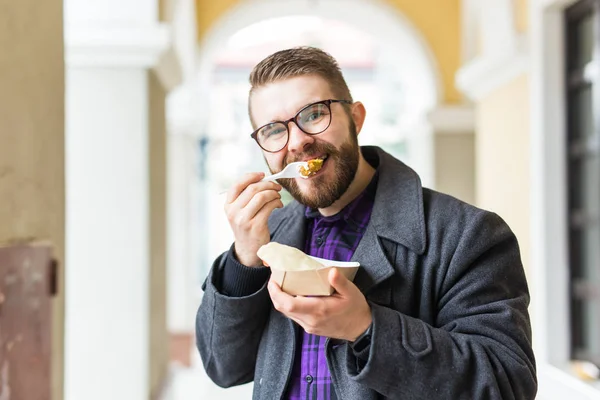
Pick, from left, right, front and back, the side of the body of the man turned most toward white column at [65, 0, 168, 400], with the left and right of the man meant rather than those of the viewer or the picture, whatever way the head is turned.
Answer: right

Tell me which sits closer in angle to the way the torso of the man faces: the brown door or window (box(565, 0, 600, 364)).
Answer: the brown door

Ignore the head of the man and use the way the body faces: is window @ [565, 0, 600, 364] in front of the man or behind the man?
behind

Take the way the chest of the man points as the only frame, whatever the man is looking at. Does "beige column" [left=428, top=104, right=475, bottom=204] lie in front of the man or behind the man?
behind

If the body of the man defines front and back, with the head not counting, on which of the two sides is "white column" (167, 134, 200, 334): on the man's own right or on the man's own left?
on the man's own right

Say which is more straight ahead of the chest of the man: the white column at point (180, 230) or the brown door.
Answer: the brown door

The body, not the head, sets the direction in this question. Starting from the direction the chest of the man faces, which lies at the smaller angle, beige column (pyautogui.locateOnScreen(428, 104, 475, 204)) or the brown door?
the brown door

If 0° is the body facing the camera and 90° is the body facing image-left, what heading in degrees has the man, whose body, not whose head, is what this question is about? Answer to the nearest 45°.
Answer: approximately 45°
